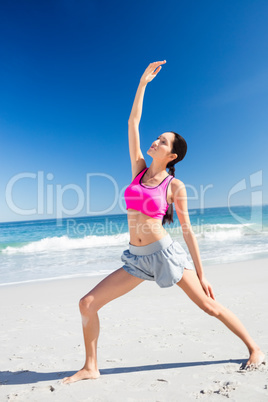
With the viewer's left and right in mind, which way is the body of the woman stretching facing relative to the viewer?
facing the viewer and to the left of the viewer
